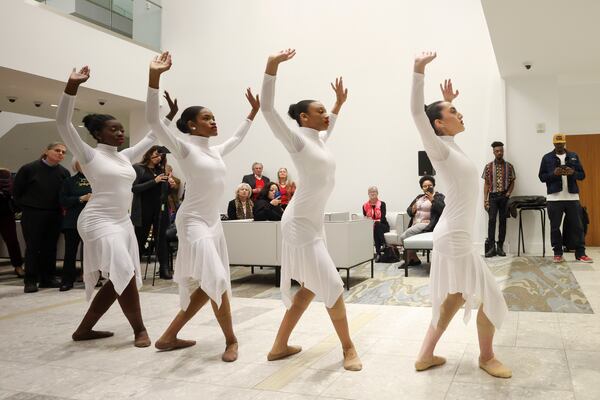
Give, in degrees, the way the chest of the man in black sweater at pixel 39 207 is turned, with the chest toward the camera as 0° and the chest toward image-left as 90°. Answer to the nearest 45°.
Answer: approximately 315°

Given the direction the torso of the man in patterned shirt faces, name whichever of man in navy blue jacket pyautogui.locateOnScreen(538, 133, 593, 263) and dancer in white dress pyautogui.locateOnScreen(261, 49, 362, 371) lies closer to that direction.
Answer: the dancer in white dress

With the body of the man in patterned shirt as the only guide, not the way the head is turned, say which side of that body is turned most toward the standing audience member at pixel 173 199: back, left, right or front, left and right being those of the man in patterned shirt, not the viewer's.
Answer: right

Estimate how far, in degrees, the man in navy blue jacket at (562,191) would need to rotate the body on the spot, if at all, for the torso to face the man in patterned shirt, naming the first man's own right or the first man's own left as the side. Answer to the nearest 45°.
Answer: approximately 135° to the first man's own right

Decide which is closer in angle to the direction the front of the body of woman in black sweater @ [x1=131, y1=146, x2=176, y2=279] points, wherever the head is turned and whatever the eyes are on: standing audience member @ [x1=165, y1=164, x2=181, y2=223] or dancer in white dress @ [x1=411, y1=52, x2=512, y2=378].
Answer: the dancer in white dress

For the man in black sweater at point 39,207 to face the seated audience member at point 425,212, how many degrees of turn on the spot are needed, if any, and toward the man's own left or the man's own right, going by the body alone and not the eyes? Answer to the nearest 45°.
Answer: approximately 45° to the man's own left

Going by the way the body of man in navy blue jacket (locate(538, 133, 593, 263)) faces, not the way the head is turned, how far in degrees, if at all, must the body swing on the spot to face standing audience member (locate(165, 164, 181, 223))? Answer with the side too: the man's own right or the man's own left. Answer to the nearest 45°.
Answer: approximately 90° to the man's own right

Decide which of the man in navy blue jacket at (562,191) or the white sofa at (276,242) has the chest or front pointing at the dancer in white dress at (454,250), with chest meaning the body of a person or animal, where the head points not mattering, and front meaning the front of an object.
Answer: the man in navy blue jacket
